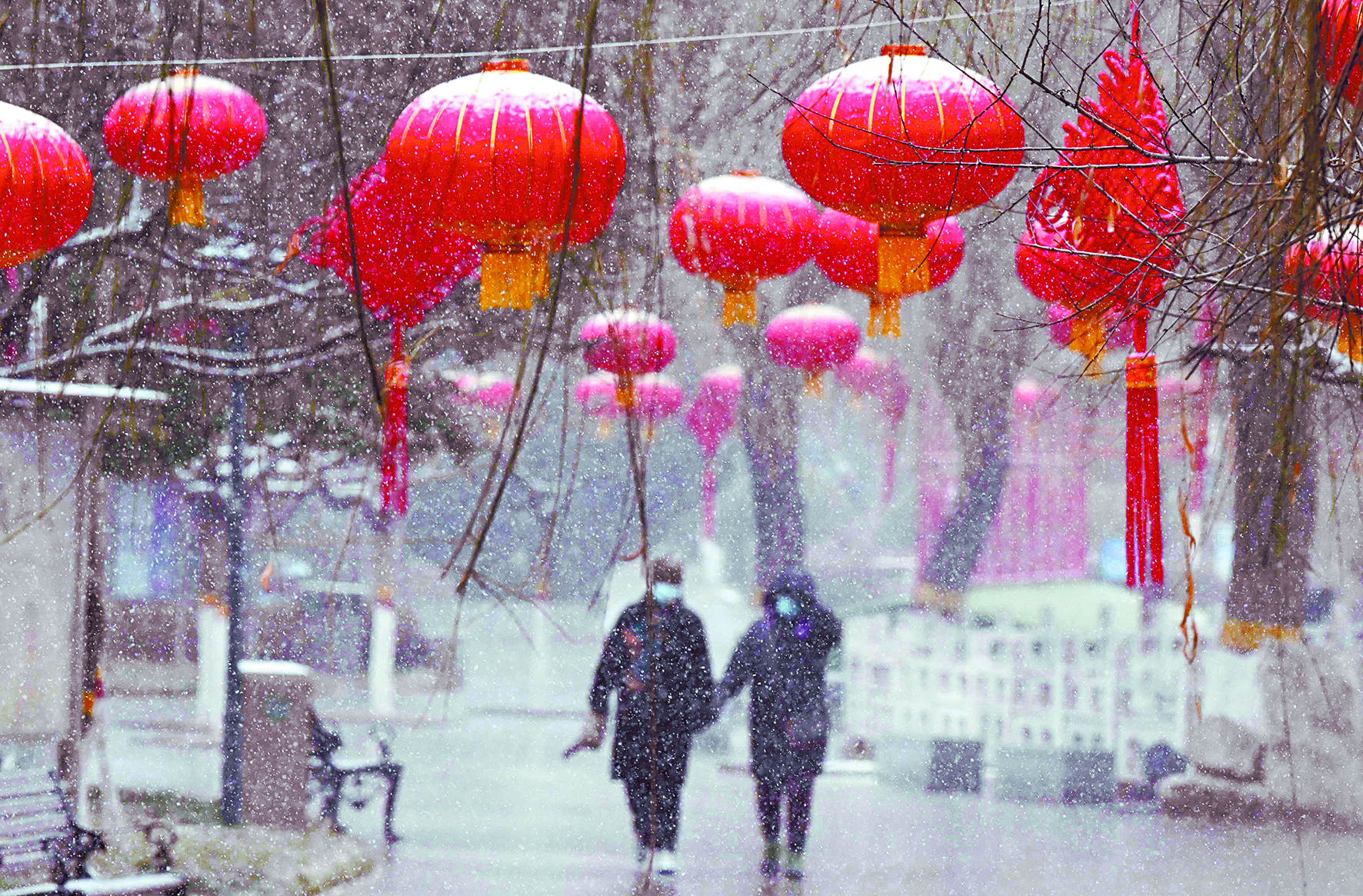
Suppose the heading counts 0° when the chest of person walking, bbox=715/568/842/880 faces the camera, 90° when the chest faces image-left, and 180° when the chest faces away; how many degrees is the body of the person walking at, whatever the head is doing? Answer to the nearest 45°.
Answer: approximately 0°

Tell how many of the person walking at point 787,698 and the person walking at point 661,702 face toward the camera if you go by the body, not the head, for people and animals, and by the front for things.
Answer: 2

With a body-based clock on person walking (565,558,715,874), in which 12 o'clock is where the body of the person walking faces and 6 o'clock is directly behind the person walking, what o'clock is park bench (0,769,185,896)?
The park bench is roughly at 2 o'clock from the person walking.

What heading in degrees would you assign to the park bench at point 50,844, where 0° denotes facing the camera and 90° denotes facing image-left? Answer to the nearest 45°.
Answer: approximately 315°
